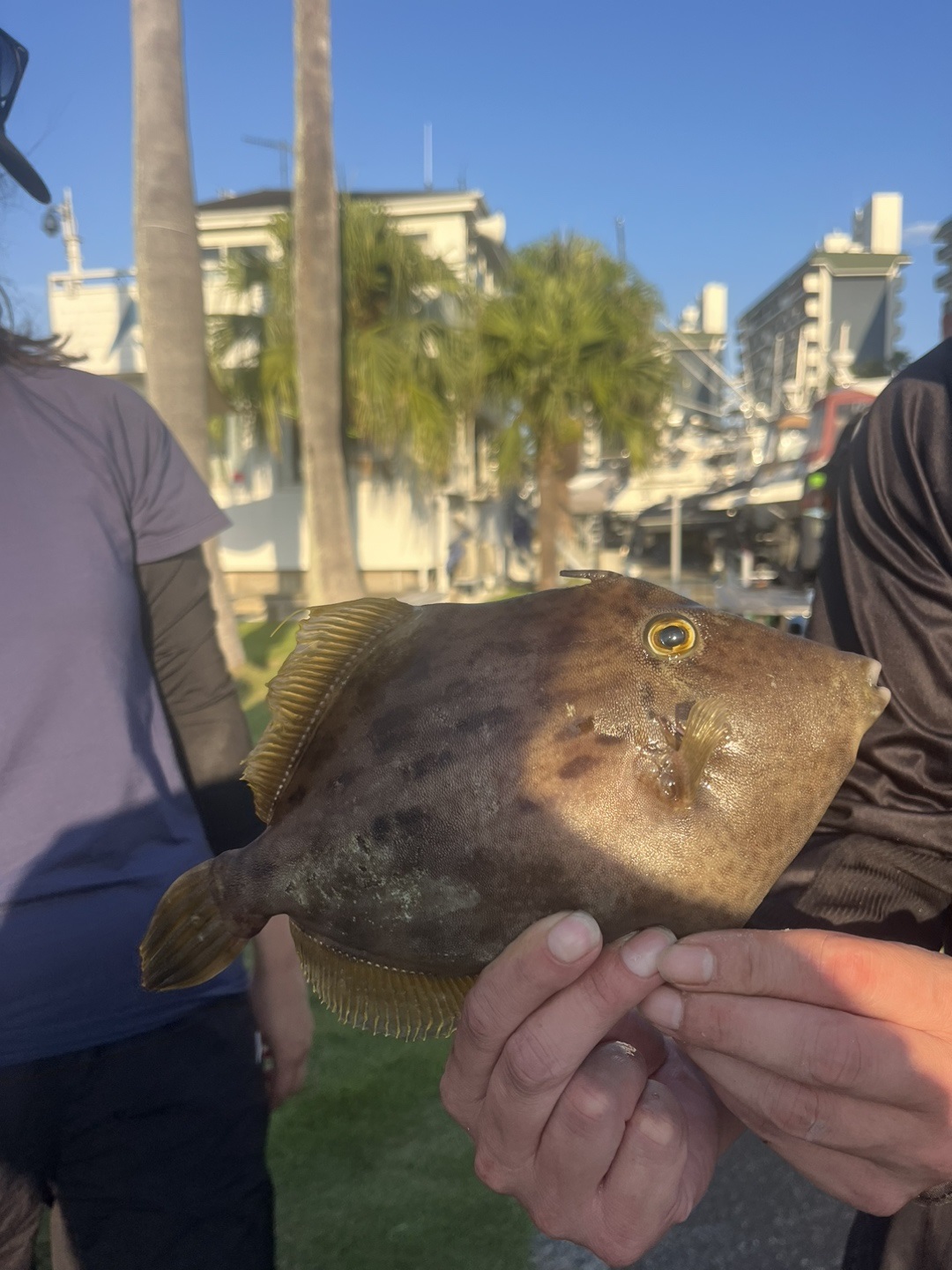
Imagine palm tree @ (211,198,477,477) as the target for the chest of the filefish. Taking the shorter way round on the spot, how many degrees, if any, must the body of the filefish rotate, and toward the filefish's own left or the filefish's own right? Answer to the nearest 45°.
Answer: approximately 90° to the filefish's own left

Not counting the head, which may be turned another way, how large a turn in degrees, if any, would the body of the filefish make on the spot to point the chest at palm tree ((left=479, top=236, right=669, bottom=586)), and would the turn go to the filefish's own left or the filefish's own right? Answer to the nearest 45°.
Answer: approximately 90° to the filefish's own left

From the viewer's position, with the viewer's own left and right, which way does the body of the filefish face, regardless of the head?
facing to the right of the viewer

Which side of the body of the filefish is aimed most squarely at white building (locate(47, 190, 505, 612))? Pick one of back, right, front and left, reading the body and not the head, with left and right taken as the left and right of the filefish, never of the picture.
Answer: left
